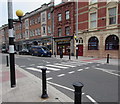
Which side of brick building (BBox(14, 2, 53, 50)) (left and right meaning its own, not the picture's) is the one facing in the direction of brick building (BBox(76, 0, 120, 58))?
left

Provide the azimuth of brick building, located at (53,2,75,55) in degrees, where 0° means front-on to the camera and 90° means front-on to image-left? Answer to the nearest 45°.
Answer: approximately 45°

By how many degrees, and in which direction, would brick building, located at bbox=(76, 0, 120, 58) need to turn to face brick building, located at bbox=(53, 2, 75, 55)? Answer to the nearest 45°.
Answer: approximately 90° to its right

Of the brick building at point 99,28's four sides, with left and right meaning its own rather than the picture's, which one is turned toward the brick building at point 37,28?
right

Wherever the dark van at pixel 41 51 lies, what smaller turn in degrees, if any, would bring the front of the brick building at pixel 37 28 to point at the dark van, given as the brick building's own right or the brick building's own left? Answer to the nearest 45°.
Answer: approximately 45° to the brick building's own left

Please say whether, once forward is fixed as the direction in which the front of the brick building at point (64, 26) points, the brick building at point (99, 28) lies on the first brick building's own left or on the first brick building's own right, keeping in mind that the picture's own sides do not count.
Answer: on the first brick building's own left

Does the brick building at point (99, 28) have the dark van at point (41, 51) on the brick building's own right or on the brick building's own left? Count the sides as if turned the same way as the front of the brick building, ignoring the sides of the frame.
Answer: on the brick building's own right
